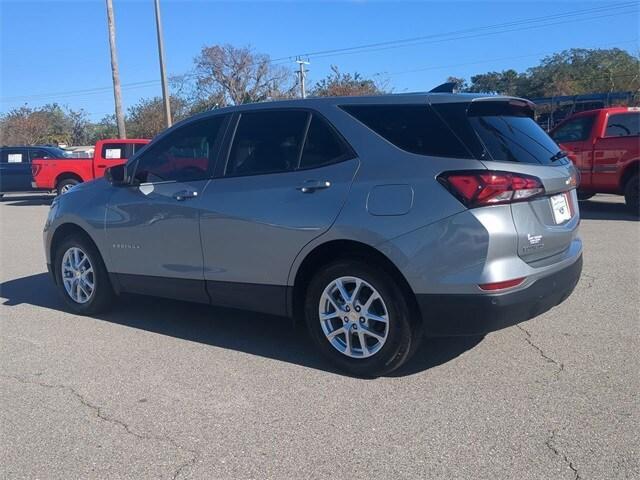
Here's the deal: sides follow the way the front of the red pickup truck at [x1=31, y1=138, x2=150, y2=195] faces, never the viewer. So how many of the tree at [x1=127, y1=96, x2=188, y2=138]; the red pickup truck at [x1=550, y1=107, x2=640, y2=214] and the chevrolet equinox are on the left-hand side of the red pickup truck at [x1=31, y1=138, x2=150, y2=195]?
1

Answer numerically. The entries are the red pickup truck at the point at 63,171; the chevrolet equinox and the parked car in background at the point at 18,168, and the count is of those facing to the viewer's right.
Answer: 2

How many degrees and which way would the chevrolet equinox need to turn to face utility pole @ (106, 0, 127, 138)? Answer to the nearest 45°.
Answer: approximately 45° to its right

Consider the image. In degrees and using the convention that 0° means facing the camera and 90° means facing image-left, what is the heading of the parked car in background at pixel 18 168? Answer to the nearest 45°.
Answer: approximately 270°

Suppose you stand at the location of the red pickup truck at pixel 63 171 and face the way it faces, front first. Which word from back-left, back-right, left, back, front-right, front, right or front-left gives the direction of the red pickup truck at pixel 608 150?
front-right

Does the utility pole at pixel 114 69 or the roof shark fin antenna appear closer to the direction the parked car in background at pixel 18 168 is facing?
the utility pole

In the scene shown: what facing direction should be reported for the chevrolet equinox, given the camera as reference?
facing away from the viewer and to the left of the viewer

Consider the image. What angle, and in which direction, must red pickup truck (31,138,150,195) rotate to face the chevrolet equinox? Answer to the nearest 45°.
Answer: approximately 90° to its right

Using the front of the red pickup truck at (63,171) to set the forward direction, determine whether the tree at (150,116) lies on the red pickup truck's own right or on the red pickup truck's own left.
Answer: on the red pickup truck's own left

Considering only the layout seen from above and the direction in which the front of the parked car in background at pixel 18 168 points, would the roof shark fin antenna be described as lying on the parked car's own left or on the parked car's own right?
on the parked car's own right

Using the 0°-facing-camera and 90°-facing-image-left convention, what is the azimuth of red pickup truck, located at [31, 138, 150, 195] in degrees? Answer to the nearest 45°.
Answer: approximately 270°

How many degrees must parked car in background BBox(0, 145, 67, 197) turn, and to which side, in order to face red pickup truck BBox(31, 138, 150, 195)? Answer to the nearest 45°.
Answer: approximately 45° to its right
